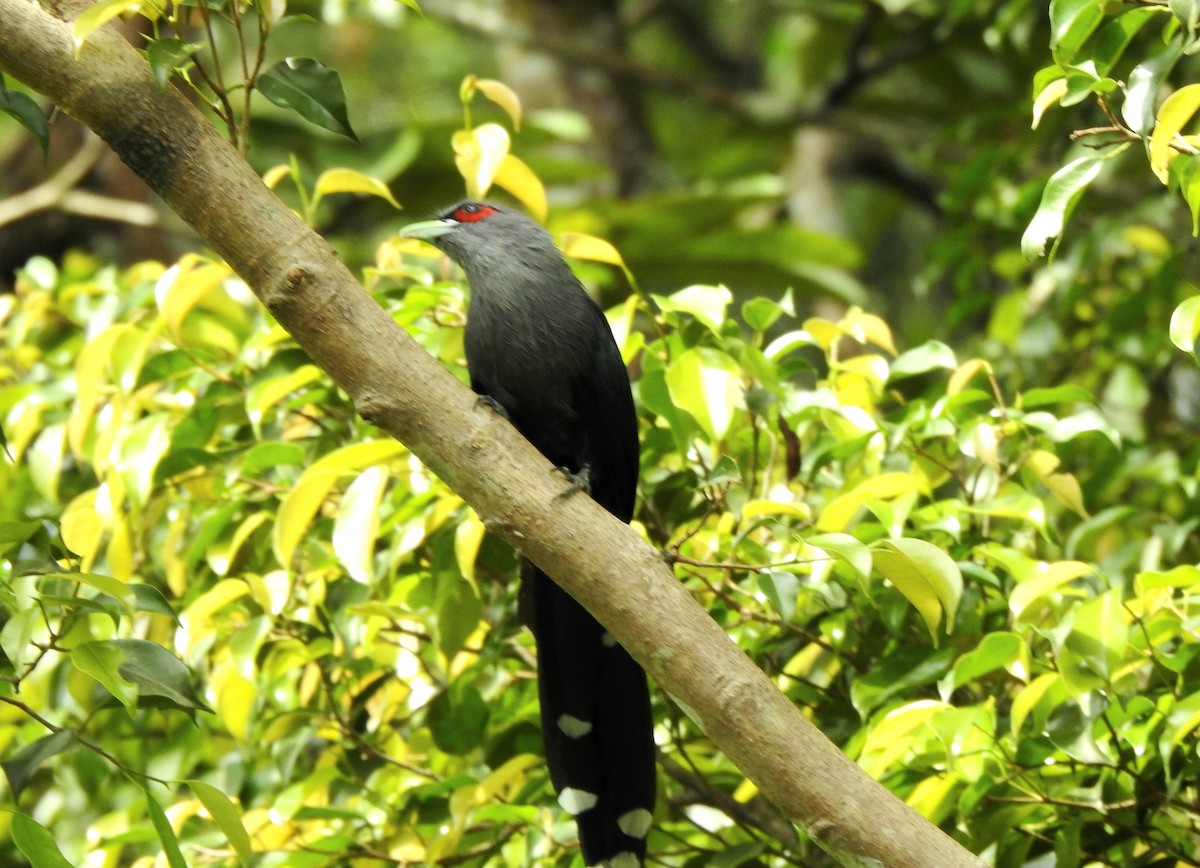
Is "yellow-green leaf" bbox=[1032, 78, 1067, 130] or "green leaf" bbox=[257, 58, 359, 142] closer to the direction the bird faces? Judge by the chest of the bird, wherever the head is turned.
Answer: the green leaf

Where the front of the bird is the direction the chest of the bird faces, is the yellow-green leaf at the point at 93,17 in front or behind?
in front
